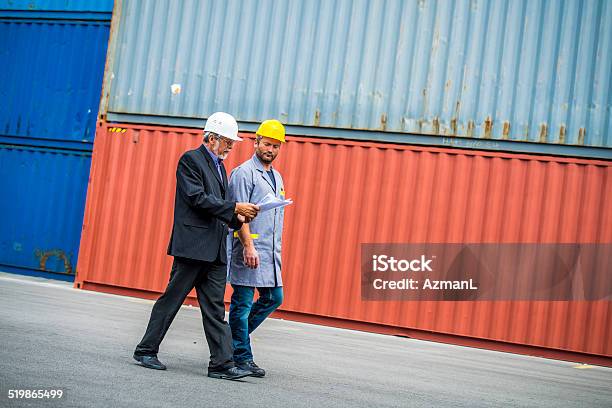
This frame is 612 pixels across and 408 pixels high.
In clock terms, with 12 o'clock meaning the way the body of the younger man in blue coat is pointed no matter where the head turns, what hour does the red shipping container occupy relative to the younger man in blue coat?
The red shipping container is roughly at 8 o'clock from the younger man in blue coat.

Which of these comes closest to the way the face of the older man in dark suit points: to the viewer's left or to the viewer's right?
to the viewer's right

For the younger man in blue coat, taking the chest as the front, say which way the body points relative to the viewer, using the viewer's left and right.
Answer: facing the viewer and to the right of the viewer

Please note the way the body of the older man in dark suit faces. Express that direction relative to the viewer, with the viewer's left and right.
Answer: facing to the right of the viewer
